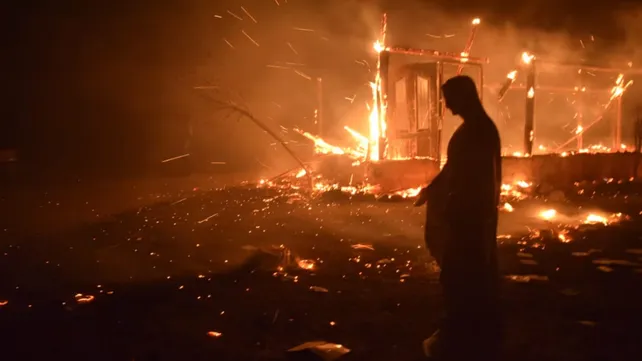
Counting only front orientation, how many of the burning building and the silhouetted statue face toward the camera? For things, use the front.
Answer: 1

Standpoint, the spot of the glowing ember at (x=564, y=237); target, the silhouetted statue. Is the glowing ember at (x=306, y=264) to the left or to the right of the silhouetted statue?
right

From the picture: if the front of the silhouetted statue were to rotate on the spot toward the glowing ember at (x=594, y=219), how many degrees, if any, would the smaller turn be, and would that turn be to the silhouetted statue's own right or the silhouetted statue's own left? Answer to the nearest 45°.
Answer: approximately 90° to the silhouetted statue's own right

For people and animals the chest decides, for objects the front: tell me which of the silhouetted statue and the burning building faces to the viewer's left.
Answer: the silhouetted statue

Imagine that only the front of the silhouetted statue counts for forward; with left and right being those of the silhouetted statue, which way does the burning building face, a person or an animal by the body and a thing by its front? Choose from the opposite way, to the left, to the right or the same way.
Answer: to the left

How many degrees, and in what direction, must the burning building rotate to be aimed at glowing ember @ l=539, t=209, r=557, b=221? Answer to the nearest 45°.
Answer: approximately 45° to its left

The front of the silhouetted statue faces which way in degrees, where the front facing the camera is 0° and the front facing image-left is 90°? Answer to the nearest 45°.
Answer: approximately 90°
